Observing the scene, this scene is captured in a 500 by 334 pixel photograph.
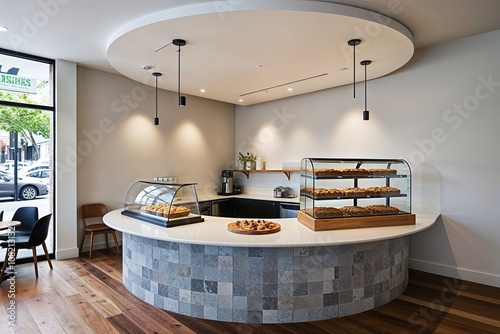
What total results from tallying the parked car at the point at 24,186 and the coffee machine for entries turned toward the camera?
1

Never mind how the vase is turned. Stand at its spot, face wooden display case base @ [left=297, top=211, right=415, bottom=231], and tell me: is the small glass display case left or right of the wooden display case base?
right

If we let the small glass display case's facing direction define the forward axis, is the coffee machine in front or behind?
behind

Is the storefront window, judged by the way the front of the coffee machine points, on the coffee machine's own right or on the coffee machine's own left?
on the coffee machine's own right

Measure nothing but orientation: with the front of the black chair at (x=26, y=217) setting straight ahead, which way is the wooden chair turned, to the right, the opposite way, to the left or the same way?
to the left

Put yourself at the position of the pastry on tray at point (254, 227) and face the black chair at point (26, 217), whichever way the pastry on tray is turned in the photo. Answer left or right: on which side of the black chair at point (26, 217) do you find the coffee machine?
right
